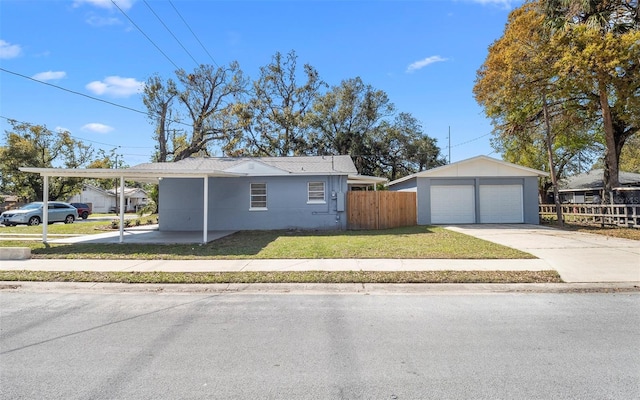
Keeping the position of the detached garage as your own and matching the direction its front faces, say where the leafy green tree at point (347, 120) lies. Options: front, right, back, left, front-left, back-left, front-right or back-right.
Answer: back-right

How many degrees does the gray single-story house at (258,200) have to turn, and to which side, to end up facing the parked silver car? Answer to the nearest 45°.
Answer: approximately 45° to its right

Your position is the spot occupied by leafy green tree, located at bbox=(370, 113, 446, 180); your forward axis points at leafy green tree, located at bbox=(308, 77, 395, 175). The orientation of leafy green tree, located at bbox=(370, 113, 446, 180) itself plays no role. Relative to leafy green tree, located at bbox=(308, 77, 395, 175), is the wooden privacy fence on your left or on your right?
left

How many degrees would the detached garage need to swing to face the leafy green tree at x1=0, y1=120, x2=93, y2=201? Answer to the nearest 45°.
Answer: approximately 90° to its right

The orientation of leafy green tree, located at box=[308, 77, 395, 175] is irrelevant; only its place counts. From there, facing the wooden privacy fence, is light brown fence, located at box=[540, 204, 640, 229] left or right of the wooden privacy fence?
left
